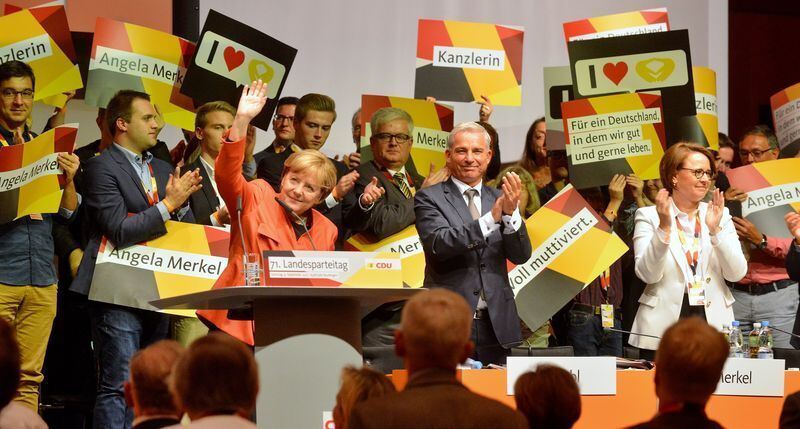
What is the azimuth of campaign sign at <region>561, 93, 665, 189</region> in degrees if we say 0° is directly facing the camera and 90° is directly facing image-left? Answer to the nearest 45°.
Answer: approximately 0°

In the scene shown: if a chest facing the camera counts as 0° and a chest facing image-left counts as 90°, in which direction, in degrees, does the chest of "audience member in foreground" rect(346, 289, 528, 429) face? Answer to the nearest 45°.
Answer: approximately 180°

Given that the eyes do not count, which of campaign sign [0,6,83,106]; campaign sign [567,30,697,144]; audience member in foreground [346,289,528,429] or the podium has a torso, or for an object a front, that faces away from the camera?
the audience member in foreground

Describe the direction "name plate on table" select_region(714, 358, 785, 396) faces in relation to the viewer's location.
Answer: facing the viewer

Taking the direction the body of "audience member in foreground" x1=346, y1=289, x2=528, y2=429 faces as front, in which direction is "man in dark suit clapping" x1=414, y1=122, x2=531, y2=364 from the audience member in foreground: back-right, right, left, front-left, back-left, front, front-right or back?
front

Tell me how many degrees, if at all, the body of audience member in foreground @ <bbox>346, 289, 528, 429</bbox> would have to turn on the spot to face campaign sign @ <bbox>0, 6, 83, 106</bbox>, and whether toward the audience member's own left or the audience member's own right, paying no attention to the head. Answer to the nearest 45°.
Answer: approximately 45° to the audience member's own left

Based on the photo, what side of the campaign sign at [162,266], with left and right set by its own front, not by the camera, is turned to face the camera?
front

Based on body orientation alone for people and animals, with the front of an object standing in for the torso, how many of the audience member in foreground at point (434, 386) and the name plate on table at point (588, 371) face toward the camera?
1

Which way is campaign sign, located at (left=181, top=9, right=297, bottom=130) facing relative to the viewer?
toward the camera

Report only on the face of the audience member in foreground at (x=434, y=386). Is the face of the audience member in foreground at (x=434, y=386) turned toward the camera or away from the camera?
away from the camera

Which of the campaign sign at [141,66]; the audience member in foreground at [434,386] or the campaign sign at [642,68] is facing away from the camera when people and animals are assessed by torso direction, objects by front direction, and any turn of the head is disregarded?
the audience member in foreground
